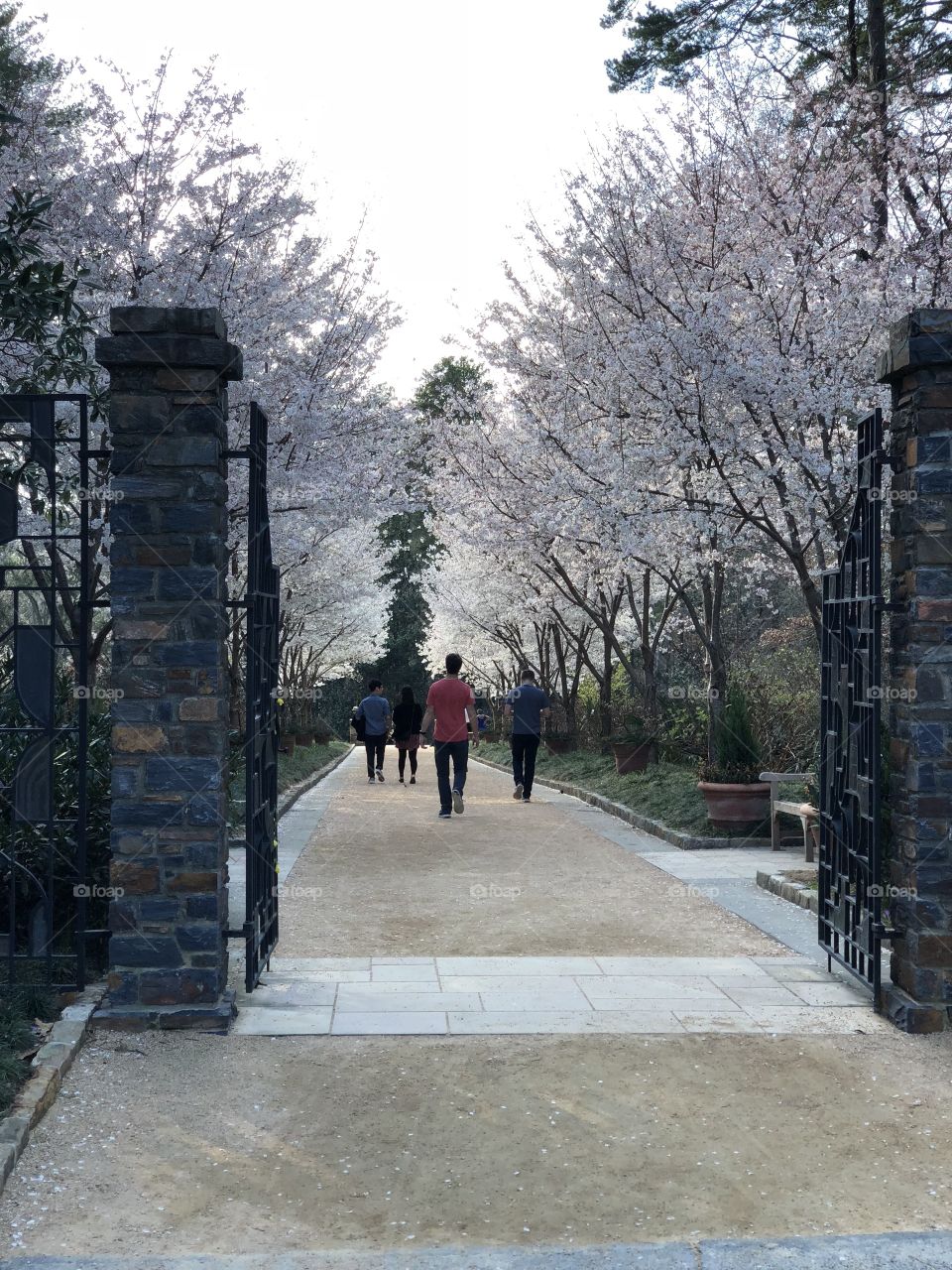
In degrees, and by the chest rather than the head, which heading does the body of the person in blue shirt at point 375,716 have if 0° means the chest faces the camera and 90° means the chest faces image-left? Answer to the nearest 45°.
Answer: approximately 180°

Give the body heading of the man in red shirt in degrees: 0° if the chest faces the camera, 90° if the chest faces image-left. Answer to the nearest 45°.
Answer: approximately 180°

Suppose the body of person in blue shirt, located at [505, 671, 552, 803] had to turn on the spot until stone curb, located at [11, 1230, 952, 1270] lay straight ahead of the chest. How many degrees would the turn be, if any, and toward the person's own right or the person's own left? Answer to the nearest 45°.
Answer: approximately 180°

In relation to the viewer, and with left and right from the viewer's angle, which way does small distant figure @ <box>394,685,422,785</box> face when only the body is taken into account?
facing away from the viewer

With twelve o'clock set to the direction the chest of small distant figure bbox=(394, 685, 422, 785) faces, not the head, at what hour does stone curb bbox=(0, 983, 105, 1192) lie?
The stone curb is roughly at 6 o'clock from the small distant figure.

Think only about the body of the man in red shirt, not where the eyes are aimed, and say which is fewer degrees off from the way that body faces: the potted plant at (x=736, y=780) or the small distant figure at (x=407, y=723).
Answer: the small distant figure

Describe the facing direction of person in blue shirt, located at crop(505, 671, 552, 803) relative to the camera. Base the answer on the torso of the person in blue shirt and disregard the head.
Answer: away from the camera

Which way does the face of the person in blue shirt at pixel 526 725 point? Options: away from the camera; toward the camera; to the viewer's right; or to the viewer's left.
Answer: away from the camera

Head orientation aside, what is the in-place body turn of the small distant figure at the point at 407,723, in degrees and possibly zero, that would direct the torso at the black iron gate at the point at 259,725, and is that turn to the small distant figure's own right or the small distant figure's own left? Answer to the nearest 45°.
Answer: approximately 180°

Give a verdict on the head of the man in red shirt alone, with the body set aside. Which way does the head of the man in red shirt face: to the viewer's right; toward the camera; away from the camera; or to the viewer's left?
away from the camera

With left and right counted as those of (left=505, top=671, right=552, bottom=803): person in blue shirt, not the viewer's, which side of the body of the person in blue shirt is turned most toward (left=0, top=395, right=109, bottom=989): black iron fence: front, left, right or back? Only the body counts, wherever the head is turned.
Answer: back

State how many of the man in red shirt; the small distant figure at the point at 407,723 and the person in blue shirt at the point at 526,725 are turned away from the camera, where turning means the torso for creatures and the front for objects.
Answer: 3

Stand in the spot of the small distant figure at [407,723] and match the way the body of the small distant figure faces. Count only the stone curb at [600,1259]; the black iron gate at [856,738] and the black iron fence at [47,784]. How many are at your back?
3

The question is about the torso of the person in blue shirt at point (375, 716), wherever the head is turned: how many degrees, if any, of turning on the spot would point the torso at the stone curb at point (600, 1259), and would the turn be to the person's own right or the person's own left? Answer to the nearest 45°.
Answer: approximately 180°

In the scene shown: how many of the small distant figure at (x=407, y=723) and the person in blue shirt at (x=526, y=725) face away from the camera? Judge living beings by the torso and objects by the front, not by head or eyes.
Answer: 2

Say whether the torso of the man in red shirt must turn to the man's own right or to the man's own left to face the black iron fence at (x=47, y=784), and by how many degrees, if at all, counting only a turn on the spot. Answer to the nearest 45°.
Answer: approximately 180°
